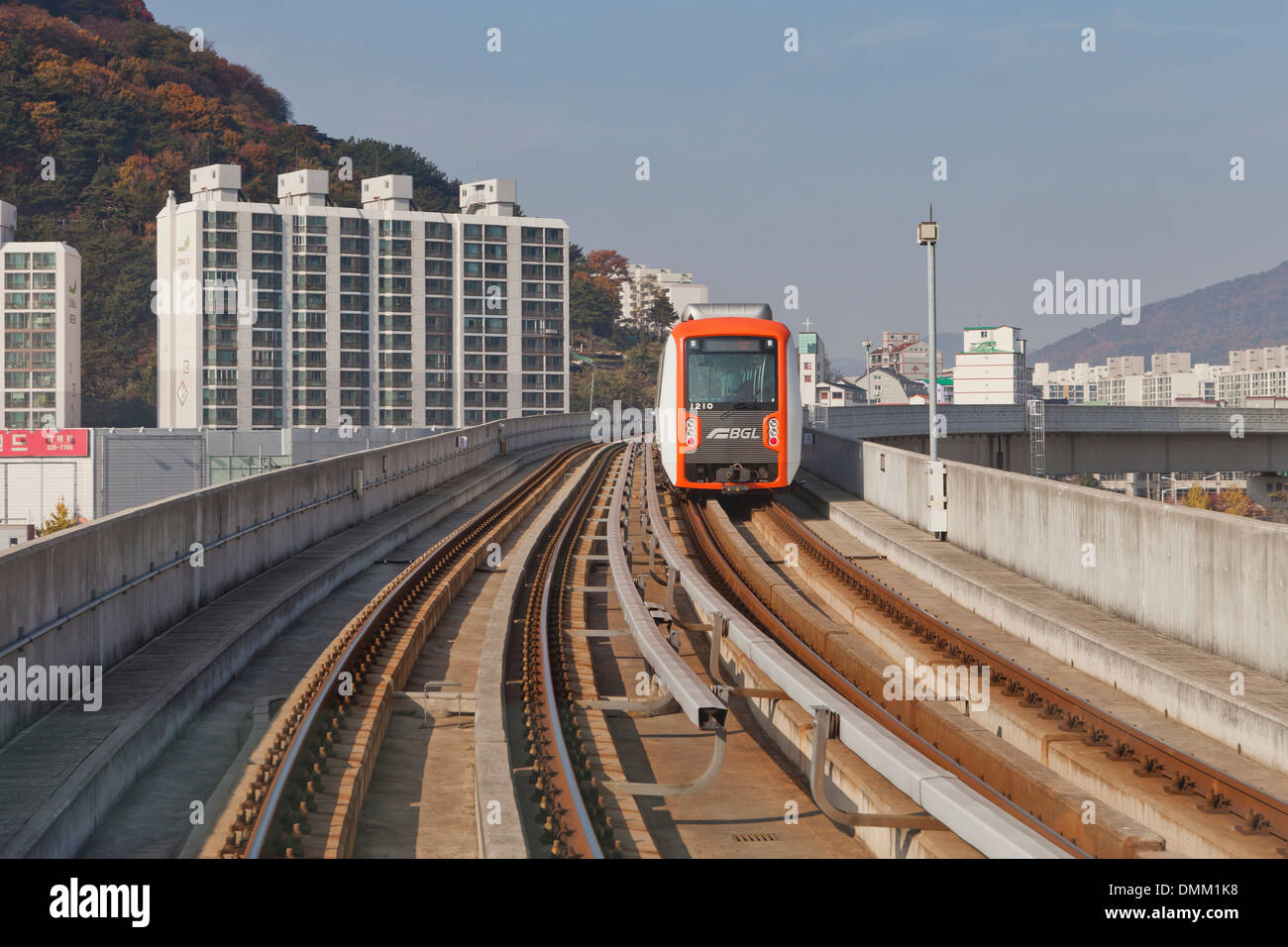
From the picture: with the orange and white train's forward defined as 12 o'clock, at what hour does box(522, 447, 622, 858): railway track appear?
The railway track is roughly at 12 o'clock from the orange and white train.

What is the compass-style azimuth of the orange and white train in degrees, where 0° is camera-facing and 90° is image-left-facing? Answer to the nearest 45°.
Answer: approximately 0°

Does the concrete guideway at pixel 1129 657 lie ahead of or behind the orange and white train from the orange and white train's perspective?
ahead

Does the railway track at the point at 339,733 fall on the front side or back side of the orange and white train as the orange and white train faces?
on the front side
